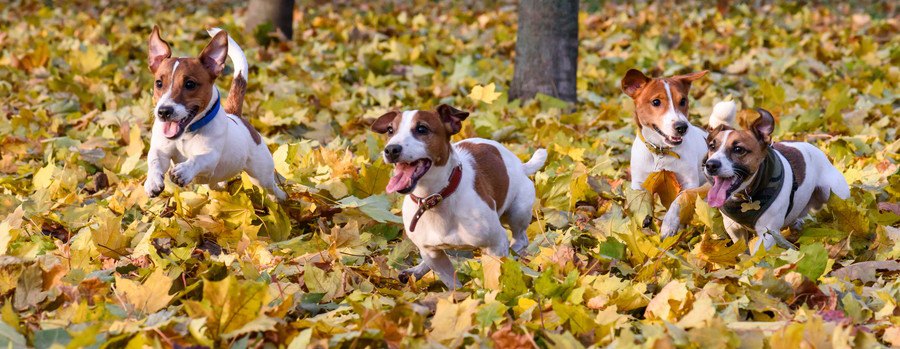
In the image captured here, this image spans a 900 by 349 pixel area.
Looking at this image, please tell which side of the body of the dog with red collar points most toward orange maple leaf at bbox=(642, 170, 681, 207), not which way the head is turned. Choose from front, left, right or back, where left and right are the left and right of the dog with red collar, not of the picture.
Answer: back

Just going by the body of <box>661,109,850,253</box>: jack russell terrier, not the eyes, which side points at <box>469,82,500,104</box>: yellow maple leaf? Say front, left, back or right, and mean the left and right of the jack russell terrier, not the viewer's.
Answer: right

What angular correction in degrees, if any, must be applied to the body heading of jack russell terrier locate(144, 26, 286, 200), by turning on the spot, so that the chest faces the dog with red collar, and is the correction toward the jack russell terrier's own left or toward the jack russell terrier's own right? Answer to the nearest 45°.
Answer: approximately 90° to the jack russell terrier's own left

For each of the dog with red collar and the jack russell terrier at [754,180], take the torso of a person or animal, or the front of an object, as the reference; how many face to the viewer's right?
0

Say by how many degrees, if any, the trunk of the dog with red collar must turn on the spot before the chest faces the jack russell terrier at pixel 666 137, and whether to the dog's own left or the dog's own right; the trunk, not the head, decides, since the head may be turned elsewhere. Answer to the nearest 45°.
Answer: approximately 180°

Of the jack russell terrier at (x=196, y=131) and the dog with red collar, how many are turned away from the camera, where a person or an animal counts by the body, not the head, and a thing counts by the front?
0

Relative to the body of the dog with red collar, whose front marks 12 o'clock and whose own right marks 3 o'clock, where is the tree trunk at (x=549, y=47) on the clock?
The tree trunk is roughly at 5 o'clock from the dog with red collar.

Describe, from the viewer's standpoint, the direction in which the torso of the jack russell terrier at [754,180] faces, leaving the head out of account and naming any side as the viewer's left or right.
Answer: facing the viewer and to the left of the viewer

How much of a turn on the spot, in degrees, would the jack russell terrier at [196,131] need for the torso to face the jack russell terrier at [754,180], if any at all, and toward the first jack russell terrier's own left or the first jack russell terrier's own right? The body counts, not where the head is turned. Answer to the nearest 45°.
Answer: approximately 90° to the first jack russell terrier's own left

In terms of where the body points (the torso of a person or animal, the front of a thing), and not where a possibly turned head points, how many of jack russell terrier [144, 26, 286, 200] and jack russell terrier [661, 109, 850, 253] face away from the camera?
0

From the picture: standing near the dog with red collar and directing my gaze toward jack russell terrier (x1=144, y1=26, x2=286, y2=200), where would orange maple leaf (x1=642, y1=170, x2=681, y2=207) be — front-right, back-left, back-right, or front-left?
back-right

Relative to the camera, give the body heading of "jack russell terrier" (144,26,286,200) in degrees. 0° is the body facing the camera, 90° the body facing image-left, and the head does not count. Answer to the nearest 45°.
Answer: approximately 45°

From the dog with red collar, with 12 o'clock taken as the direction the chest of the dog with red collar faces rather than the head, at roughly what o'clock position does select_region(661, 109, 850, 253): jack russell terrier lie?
The jack russell terrier is roughly at 7 o'clock from the dog with red collar.

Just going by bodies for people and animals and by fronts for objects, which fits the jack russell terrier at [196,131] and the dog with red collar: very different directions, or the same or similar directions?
same or similar directions

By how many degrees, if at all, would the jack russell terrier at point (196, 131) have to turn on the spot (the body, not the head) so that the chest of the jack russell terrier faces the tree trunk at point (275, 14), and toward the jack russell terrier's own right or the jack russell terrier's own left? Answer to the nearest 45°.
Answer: approximately 135° to the jack russell terrier's own right

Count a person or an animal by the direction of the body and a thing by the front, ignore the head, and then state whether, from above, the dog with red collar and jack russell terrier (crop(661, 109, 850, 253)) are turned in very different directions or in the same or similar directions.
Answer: same or similar directions

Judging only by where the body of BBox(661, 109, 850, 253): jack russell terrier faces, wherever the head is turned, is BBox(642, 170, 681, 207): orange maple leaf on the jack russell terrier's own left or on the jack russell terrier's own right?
on the jack russell terrier's own right
